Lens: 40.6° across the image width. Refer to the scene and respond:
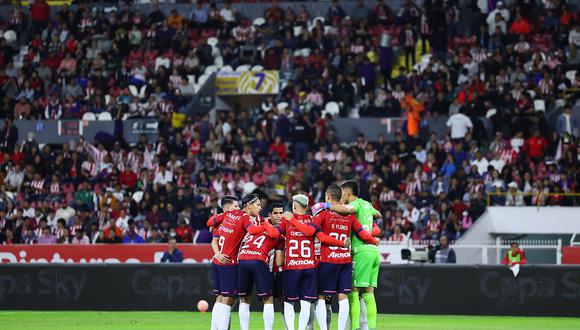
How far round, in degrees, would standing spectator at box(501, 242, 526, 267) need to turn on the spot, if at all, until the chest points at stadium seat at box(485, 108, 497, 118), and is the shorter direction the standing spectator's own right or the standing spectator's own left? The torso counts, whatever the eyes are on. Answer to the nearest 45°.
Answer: approximately 180°

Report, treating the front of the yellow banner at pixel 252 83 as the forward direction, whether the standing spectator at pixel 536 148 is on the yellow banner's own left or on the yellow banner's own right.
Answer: on the yellow banner's own left

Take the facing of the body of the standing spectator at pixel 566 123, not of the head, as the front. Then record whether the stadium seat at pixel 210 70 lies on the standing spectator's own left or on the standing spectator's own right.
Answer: on the standing spectator's own right

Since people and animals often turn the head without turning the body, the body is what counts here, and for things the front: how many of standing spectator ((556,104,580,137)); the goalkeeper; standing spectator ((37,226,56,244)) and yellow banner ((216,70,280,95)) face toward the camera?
3

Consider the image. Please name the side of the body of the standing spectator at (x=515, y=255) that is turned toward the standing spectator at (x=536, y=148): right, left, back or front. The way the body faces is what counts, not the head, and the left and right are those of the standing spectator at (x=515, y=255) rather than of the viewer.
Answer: back

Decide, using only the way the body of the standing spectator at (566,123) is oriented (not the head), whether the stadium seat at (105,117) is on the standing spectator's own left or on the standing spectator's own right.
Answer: on the standing spectator's own right
